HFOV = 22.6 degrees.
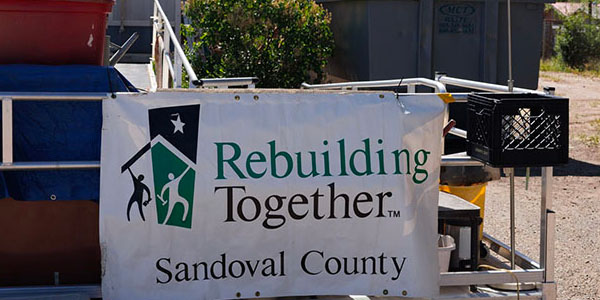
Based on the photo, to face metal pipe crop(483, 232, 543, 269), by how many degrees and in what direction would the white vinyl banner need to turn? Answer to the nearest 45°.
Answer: approximately 135° to its left

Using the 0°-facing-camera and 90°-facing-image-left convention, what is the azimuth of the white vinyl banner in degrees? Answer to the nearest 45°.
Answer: approximately 0°

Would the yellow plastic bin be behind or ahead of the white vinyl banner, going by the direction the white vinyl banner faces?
behind

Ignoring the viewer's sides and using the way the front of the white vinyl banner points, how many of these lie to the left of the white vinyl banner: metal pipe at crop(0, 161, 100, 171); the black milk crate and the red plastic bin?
1

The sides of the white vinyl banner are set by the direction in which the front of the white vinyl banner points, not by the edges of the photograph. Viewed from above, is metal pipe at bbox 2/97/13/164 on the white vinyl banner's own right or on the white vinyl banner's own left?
on the white vinyl banner's own right

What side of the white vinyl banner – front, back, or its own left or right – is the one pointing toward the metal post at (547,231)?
left

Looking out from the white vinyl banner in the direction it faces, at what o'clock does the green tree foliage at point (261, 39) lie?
The green tree foliage is roughly at 6 o'clock from the white vinyl banner.

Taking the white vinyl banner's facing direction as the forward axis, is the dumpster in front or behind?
behind

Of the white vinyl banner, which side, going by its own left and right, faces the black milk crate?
left

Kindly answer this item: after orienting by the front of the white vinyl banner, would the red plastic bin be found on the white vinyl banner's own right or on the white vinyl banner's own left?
on the white vinyl banner's own right
